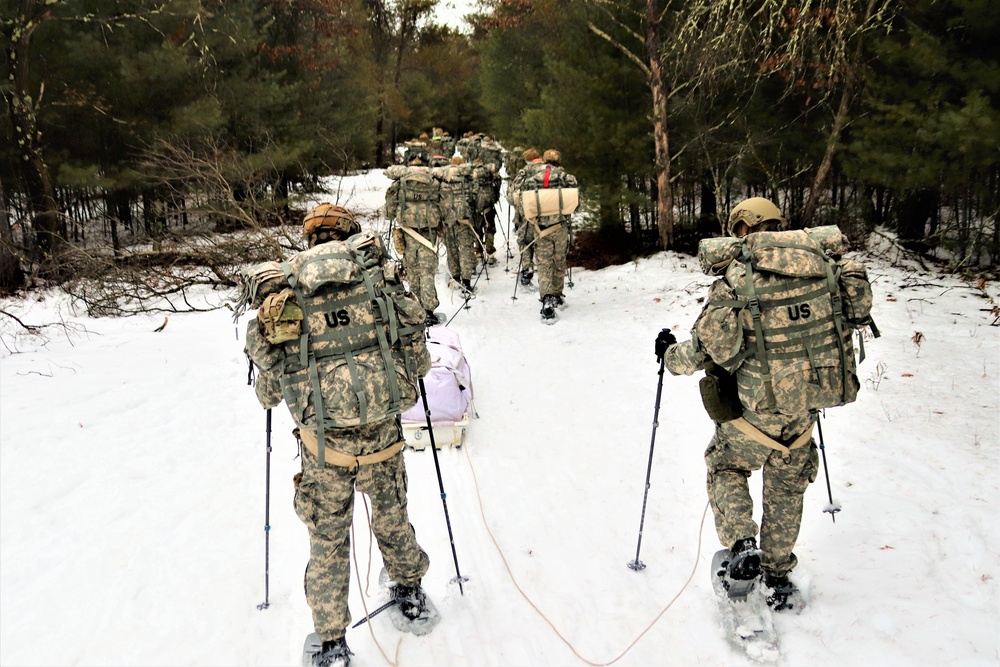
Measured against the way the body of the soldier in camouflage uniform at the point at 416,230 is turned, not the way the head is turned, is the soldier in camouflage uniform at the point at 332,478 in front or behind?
behind

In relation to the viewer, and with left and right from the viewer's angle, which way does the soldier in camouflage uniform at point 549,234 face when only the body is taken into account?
facing away from the viewer

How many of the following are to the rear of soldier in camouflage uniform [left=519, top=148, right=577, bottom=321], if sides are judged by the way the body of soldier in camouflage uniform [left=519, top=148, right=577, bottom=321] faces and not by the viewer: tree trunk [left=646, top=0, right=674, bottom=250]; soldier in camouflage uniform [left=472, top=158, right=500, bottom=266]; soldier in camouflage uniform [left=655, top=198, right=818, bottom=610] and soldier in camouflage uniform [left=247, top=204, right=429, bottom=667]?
2

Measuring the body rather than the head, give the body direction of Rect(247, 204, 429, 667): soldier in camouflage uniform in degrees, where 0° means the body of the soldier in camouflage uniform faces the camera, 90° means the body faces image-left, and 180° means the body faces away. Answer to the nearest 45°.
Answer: approximately 180°

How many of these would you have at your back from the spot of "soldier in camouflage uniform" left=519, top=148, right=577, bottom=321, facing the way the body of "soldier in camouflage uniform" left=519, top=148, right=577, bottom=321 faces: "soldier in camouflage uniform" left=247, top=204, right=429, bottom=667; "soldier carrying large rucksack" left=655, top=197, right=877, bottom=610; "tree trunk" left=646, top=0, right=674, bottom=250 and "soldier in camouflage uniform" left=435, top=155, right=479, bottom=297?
2

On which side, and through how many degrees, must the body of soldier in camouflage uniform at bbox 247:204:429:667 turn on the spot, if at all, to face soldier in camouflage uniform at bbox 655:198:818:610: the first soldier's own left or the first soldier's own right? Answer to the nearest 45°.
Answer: approximately 90° to the first soldier's own right

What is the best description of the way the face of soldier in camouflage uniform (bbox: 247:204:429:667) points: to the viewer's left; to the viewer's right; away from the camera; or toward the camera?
away from the camera

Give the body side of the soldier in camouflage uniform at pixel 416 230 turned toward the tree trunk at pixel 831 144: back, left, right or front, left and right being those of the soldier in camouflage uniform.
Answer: right

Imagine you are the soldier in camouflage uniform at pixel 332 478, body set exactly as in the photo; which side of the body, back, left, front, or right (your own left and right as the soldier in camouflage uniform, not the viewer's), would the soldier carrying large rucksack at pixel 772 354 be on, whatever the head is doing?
right

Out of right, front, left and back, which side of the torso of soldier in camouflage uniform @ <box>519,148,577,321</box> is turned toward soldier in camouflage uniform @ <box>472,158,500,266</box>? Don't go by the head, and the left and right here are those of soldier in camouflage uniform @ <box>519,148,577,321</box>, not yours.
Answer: front

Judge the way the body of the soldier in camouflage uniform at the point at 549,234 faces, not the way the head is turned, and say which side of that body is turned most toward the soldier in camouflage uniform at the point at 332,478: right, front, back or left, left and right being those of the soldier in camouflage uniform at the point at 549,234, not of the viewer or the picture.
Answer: back

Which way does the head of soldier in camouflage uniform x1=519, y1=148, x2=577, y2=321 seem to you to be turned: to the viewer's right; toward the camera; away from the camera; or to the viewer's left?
away from the camera

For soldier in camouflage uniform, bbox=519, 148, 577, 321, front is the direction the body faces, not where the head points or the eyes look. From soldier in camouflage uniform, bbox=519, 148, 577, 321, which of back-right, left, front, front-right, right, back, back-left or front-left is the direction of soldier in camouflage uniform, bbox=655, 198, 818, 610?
back

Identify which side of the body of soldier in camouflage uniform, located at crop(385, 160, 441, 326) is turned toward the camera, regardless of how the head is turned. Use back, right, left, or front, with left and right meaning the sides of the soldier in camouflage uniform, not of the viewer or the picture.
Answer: back
